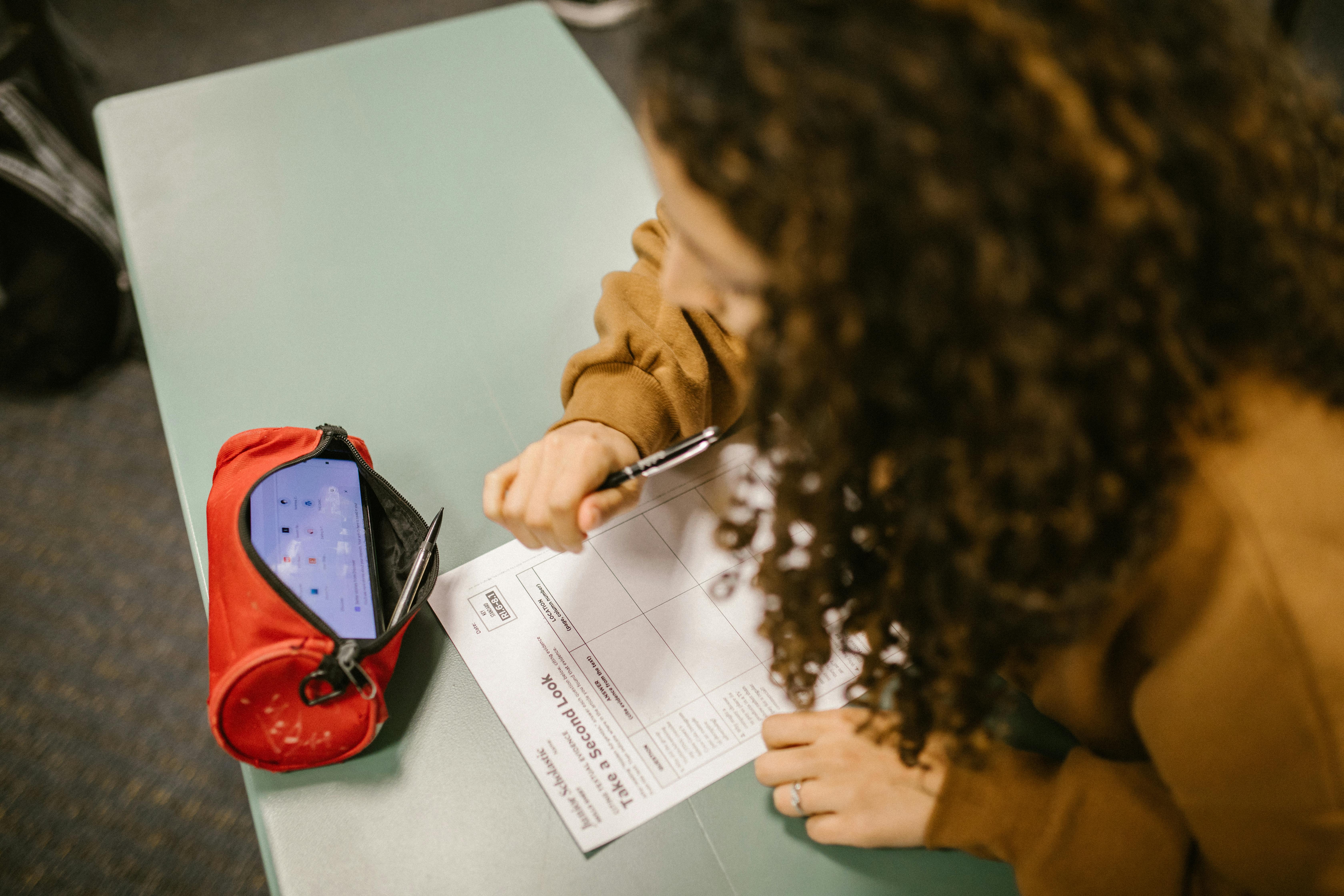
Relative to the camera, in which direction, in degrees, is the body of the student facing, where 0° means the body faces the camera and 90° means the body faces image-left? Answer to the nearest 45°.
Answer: approximately 90°
